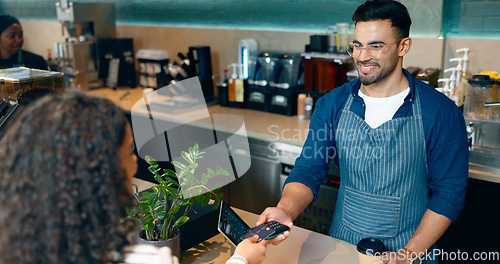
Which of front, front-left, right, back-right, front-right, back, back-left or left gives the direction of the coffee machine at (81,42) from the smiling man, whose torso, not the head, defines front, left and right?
right

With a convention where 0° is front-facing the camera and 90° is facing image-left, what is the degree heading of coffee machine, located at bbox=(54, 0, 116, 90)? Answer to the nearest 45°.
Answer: approximately 45°

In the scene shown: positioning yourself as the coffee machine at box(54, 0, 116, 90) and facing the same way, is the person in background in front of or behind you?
in front

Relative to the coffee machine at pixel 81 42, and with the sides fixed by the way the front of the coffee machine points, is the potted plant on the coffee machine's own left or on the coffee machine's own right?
on the coffee machine's own left

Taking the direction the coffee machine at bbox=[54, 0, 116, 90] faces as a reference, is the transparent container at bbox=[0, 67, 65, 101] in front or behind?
in front

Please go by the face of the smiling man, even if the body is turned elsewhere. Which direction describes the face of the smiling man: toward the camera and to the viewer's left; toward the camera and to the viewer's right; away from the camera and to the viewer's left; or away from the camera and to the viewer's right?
toward the camera and to the viewer's left

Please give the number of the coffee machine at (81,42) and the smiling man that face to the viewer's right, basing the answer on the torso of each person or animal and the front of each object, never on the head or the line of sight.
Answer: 0

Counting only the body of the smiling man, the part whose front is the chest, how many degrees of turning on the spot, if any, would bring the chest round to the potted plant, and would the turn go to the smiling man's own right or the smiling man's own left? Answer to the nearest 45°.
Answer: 0° — they already face it

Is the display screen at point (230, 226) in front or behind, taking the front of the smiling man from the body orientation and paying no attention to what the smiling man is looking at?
in front
